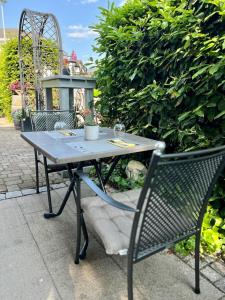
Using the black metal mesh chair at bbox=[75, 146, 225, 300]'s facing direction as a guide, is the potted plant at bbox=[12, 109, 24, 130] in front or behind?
in front

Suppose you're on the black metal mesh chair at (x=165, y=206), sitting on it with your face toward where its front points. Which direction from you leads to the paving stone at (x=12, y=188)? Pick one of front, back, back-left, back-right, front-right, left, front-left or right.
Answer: front

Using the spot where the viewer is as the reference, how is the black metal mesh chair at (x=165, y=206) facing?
facing away from the viewer and to the left of the viewer

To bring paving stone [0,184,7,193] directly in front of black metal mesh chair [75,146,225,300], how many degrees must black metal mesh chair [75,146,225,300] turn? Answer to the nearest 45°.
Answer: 0° — it already faces it

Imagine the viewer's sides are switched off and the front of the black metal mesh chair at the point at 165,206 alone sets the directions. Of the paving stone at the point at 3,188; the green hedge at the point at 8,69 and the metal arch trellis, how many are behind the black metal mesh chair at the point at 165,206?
0

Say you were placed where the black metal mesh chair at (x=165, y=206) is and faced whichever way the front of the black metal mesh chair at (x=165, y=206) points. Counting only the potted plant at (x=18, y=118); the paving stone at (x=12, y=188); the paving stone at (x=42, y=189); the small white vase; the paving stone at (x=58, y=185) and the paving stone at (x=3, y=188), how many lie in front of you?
6

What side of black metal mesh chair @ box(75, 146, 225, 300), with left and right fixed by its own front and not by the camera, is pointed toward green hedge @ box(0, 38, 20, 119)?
front

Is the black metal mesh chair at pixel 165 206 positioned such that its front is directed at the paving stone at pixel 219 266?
no

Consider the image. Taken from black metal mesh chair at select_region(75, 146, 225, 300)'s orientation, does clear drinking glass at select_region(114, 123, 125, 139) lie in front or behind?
in front

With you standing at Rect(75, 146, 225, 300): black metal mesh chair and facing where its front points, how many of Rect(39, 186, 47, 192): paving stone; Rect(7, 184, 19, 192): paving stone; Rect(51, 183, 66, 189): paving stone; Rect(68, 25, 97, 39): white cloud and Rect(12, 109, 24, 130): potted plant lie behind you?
0

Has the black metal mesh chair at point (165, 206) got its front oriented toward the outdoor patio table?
yes

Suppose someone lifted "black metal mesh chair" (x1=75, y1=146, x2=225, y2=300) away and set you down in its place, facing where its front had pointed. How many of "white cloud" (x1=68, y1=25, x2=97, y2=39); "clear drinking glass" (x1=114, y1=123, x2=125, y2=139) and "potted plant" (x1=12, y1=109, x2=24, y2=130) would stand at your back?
0

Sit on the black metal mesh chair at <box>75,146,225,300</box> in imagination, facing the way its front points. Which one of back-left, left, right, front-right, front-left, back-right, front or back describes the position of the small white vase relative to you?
front

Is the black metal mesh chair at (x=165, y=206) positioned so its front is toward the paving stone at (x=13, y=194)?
yes
